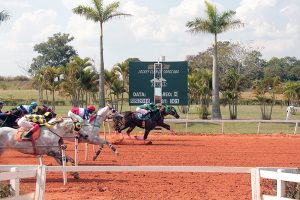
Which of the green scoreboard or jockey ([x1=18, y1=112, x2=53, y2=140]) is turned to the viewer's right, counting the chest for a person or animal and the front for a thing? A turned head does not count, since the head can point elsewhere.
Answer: the jockey

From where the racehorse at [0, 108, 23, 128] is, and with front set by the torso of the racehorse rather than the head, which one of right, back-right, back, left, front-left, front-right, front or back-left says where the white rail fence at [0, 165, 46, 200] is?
right

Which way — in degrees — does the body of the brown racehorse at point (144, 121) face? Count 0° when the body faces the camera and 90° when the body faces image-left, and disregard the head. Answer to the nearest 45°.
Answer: approximately 270°

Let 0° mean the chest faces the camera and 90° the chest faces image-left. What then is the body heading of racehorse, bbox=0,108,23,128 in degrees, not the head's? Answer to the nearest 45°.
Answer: approximately 270°

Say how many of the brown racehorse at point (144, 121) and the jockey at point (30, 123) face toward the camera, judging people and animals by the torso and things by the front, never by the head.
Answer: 0

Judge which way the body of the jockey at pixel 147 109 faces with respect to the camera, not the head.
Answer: to the viewer's right

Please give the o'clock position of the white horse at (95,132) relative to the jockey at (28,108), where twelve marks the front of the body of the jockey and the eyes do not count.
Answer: The white horse is roughly at 1 o'clock from the jockey.

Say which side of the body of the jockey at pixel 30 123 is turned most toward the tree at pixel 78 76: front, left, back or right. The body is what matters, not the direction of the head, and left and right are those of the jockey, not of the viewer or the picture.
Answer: left

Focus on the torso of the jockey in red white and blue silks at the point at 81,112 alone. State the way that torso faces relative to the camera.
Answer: to the viewer's right

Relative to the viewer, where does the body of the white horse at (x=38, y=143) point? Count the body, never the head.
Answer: to the viewer's right

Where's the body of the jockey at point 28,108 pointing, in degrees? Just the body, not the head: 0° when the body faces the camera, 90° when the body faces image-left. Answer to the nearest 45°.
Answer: approximately 270°

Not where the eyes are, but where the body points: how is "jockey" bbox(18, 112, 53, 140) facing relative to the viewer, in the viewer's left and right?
facing to the right of the viewer

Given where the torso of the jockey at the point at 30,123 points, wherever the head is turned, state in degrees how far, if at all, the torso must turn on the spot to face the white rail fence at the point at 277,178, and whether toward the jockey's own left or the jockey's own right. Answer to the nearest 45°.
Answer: approximately 45° to the jockey's own right

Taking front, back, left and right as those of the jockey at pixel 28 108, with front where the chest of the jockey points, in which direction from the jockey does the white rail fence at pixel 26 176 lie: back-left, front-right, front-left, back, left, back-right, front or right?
right

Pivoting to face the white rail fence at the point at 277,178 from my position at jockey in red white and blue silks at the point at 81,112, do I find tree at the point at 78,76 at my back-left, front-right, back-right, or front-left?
back-left
